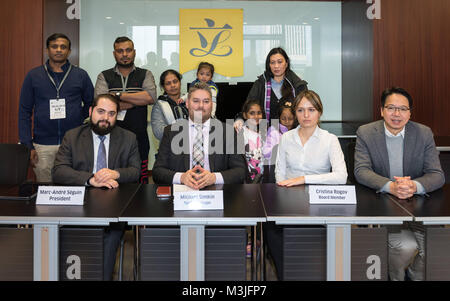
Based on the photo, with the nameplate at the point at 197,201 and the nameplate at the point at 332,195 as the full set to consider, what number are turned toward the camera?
2

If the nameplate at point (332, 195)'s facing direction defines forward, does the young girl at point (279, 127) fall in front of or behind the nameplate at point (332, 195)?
behind

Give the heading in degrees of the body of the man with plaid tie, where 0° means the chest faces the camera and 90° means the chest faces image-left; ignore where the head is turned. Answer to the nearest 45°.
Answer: approximately 0°
